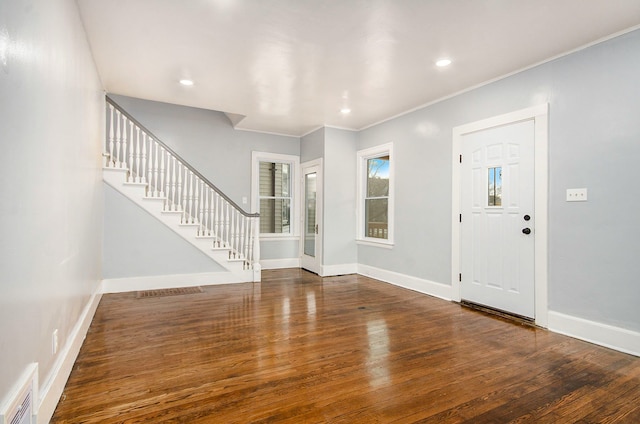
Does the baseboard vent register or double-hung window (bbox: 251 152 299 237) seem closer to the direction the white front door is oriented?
the baseboard vent register

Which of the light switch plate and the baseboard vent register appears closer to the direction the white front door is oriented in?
the baseboard vent register

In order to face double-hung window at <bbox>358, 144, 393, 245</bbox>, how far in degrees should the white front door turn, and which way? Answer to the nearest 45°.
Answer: approximately 90° to its right

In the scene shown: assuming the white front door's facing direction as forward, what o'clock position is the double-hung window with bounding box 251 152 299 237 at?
The double-hung window is roughly at 2 o'clock from the white front door.

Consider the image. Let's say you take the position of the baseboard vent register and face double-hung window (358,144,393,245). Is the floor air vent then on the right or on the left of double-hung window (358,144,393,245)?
left

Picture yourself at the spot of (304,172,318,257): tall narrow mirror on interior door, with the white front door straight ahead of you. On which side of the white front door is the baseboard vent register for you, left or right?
right

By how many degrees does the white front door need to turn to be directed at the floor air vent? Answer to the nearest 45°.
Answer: approximately 45° to its right

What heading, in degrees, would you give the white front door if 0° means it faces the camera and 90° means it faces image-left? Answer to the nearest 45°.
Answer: approximately 45°

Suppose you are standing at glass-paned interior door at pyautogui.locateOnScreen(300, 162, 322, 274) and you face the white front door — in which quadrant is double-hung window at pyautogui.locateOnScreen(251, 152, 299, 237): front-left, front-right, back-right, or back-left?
back-right

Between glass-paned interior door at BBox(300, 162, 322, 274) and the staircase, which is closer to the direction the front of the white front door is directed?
the staircase
